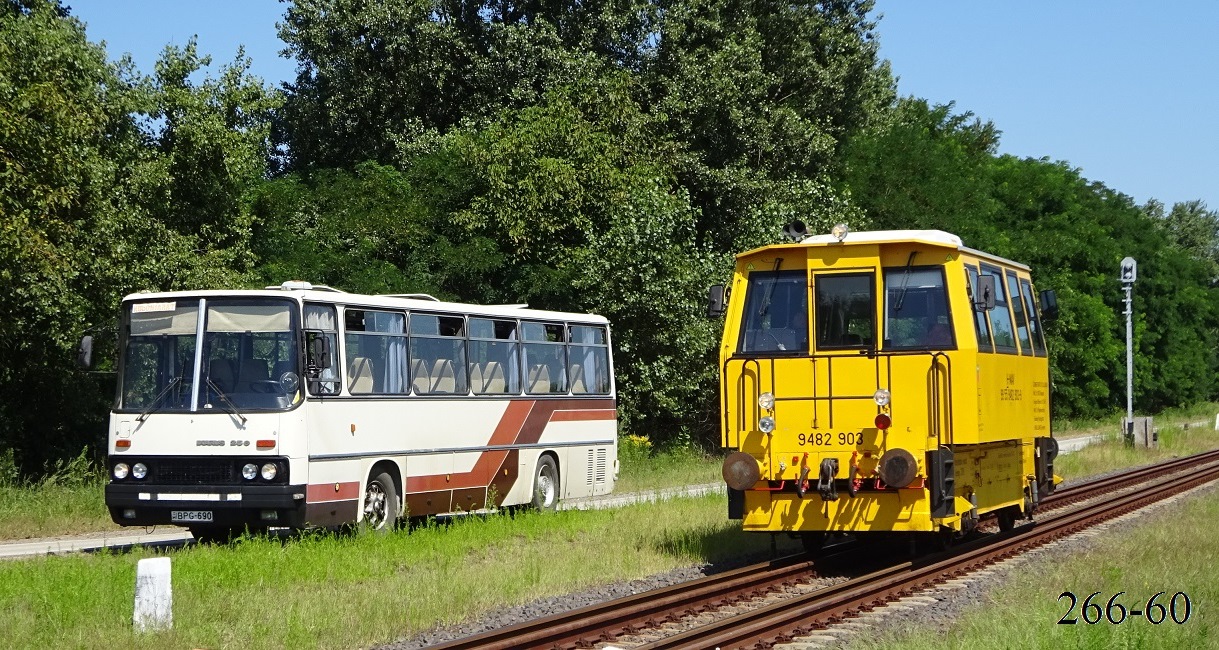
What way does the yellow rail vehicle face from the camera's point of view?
toward the camera

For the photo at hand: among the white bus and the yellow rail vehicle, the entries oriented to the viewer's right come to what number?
0

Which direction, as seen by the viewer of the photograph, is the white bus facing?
facing the viewer and to the left of the viewer

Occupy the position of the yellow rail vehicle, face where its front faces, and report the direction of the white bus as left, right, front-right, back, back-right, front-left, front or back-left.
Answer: right

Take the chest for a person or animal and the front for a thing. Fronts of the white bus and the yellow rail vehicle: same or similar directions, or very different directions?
same or similar directions

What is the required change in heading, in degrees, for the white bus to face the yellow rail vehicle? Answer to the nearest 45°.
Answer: approximately 90° to its left

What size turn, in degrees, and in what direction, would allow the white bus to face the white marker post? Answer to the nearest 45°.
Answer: approximately 45° to its left

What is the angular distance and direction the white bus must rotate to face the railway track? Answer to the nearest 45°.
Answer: approximately 90° to its left

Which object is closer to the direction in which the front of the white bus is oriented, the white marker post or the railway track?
the white marker post

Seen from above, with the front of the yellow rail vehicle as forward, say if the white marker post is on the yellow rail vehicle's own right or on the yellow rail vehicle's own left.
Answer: on the yellow rail vehicle's own right
